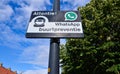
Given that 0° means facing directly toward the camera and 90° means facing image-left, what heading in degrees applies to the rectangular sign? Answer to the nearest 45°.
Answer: approximately 0°

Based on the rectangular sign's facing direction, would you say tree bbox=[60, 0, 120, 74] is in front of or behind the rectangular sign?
behind
